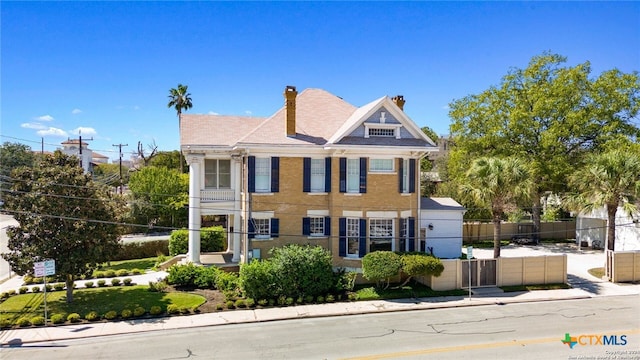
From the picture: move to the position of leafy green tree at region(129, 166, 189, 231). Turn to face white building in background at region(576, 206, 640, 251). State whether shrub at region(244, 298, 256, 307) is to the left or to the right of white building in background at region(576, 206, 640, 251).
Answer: right

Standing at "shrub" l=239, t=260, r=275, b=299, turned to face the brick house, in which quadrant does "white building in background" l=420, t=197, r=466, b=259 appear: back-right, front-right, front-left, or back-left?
front-right

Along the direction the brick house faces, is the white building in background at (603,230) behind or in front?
behind

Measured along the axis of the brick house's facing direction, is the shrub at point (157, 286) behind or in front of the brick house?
in front
